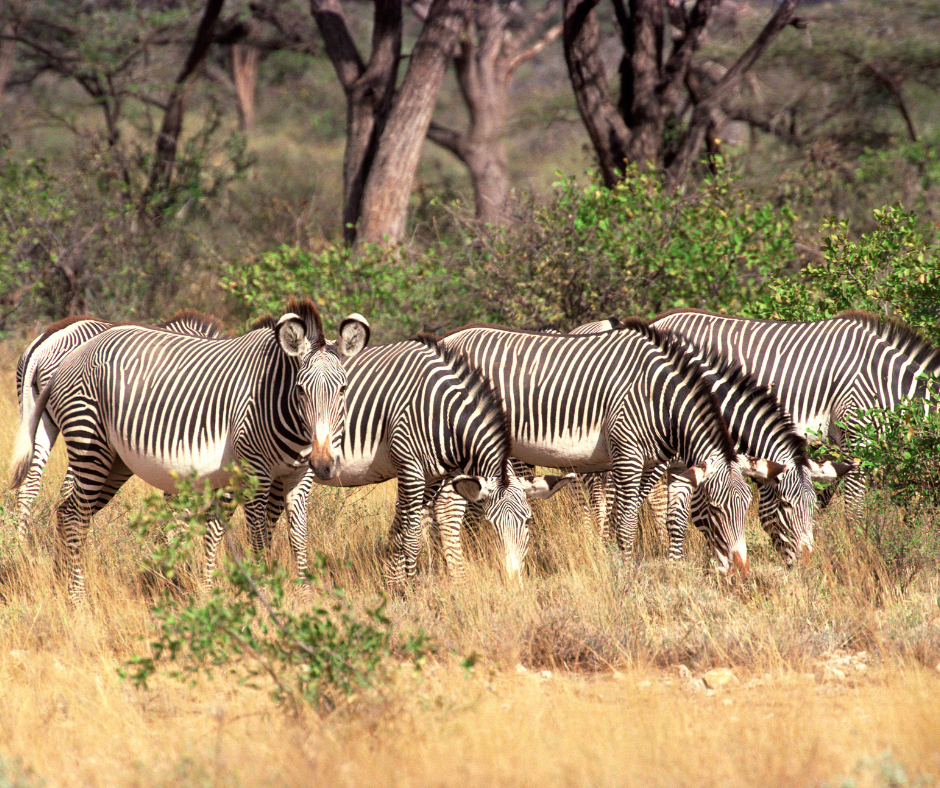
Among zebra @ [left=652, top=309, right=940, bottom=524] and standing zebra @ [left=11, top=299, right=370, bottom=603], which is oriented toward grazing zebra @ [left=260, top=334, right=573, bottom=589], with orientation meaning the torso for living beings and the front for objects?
the standing zebra

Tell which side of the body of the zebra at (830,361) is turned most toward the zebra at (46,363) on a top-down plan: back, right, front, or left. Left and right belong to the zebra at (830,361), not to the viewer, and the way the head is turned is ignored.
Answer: back

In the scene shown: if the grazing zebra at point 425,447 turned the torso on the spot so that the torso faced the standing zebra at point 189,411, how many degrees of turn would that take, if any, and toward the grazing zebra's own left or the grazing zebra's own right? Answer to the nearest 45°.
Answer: approximately 135° to the grazing zebra's own right

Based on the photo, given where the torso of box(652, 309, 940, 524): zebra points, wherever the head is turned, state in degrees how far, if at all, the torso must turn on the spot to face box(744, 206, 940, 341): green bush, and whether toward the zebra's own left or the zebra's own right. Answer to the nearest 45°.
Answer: approximately 90° to the zebra's own left

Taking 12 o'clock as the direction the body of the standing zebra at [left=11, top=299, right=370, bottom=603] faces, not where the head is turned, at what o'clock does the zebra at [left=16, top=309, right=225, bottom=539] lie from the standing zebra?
The zebra is roughly at 8 o'clock from the standing zebra.

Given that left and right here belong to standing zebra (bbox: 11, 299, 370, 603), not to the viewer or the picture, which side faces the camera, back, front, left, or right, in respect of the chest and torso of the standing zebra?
right

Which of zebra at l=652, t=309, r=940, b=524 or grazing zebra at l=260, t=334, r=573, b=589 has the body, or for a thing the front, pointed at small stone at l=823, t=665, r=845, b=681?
the grazing zebra

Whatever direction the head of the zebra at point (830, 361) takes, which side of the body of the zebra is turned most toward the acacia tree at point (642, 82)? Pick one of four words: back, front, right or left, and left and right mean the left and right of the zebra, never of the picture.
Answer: left

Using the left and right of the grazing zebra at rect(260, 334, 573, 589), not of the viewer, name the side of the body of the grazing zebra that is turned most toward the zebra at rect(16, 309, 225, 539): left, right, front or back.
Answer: back
